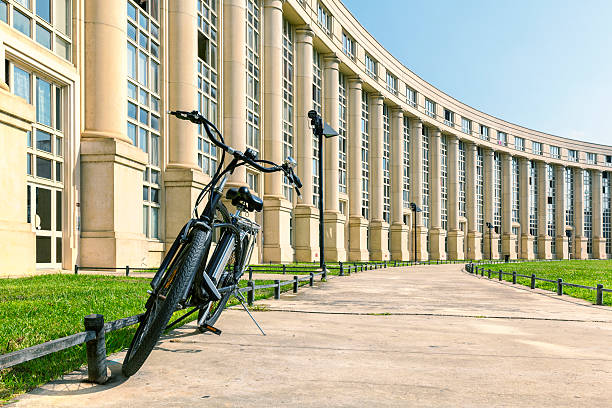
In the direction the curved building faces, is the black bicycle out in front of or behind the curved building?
in front

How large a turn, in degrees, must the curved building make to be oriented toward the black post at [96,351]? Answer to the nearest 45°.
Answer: approximately 45° to its right

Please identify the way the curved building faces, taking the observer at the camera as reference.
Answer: facing the viewer and to the right of the viewer
